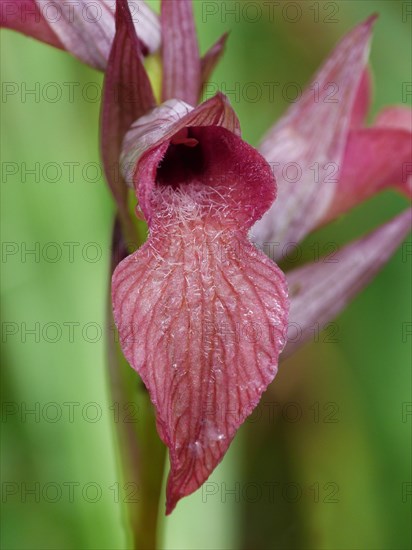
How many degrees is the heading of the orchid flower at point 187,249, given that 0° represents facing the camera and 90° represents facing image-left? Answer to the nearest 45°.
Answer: approximately 0°
